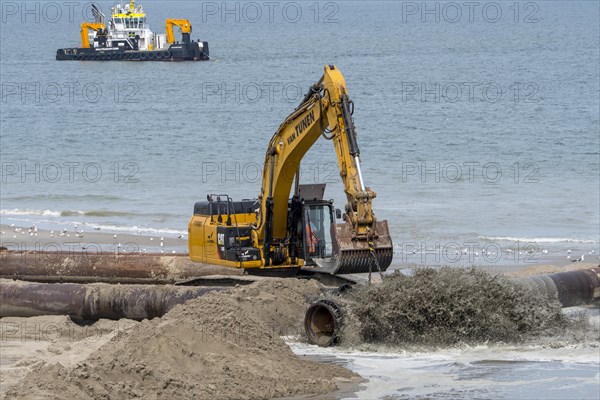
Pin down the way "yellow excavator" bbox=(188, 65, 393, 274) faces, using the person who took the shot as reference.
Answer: facing the viewer and to the right of the viewer

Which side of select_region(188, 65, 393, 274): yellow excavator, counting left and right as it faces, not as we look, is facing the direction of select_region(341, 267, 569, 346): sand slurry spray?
front
